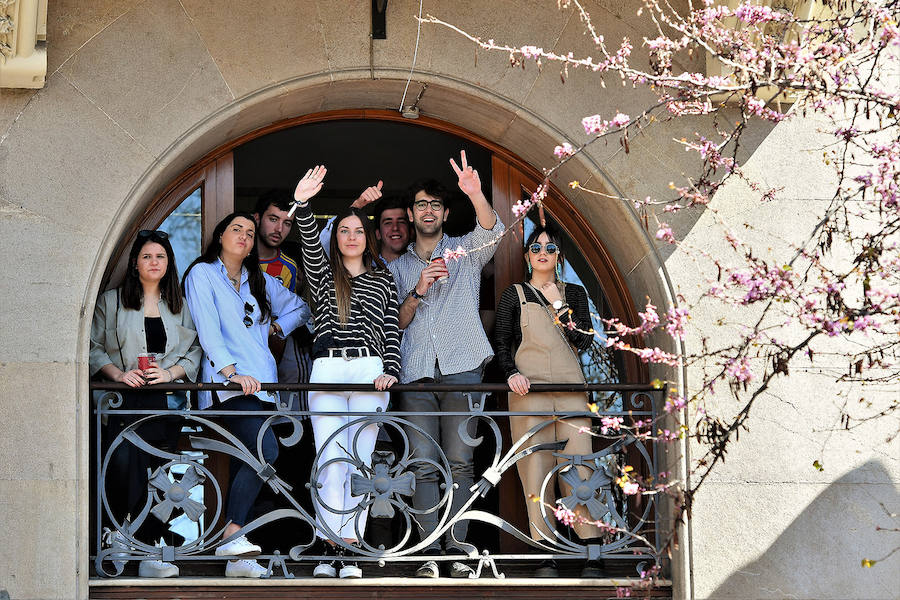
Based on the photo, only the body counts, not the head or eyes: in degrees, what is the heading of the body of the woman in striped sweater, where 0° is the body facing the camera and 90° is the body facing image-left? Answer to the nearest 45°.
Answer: approximately 0°

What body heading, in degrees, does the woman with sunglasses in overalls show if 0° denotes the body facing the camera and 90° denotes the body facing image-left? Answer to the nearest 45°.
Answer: approximately 0°
